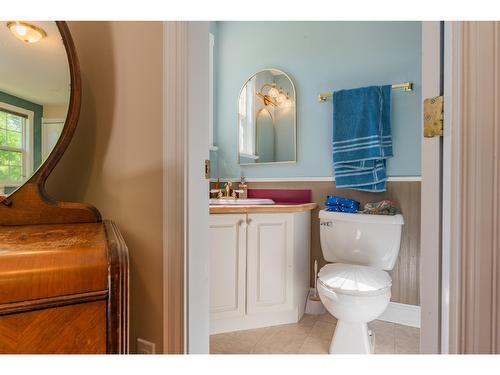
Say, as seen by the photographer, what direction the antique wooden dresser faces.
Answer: facing the viewer and to the right of the viewer

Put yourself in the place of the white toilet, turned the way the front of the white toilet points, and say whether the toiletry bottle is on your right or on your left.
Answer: on your right

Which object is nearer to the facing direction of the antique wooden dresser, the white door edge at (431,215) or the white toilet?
the white door edge

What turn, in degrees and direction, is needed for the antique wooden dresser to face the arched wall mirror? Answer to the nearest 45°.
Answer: approximately 90° to its left

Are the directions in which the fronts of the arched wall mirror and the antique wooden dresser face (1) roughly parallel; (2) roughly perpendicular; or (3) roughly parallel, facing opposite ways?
roughly perpendicular

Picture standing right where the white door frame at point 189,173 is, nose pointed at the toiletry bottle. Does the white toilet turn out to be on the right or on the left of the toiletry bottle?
right

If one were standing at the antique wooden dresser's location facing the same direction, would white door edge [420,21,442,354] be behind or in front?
in front

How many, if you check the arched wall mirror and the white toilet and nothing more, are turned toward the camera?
2

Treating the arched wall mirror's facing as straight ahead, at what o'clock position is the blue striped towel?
The blue striped towel is roughly at 10 o'clock from the arched wall mirror.

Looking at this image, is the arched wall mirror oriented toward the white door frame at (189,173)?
yes
